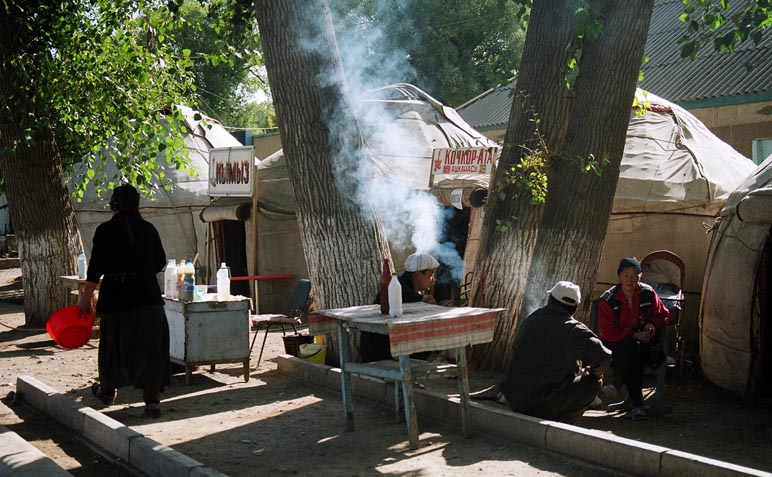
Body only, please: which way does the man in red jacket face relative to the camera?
toward the camera

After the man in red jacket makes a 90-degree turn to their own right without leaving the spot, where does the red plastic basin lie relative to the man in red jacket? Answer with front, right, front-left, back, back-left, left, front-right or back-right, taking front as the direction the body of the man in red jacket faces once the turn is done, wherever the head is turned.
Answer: front

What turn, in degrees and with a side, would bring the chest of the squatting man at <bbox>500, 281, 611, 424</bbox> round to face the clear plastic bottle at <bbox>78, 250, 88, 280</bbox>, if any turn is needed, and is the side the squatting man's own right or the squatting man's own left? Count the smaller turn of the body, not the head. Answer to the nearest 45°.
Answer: approximately 90° to the squatting man's own left

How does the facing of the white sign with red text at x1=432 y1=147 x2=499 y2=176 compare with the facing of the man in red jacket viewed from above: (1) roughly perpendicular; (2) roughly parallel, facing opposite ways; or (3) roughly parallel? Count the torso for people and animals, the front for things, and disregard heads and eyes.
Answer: roughly parallel

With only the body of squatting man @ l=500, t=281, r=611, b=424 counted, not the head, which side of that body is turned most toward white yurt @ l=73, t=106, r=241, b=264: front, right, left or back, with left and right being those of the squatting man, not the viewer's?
left

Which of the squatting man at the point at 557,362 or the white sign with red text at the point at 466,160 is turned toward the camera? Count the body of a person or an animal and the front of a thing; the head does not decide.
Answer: the white sign with red text

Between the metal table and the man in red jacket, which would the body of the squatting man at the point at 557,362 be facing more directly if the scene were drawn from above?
the man in red jacket

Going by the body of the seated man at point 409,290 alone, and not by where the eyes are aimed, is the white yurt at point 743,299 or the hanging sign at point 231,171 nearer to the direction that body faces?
the white yurt

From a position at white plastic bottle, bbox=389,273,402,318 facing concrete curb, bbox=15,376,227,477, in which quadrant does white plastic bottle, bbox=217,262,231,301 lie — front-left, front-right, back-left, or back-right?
front-right

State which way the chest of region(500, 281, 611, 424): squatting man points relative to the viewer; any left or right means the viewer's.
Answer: facing away from the viewer and to the right of the viewer
